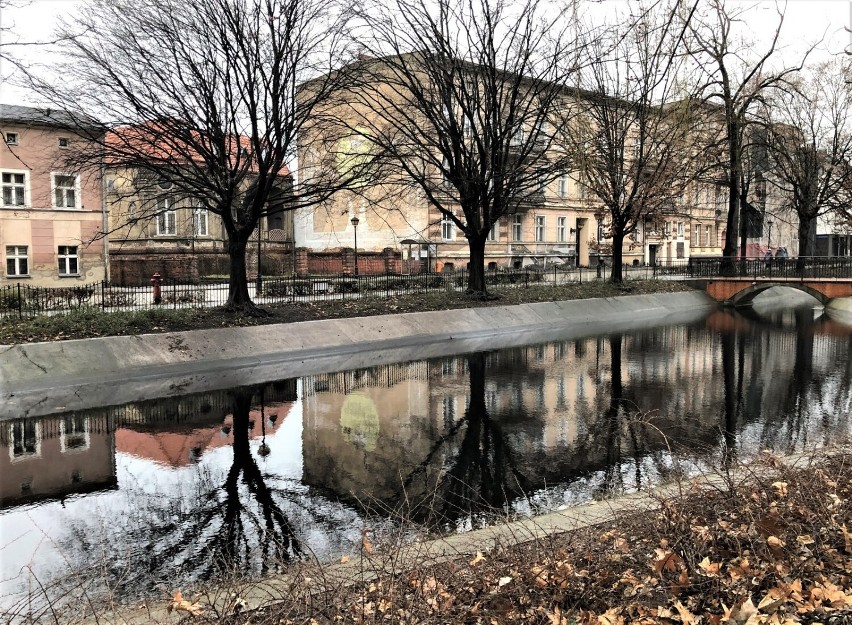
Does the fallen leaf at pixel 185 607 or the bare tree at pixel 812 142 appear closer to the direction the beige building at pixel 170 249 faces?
the fallen leaf

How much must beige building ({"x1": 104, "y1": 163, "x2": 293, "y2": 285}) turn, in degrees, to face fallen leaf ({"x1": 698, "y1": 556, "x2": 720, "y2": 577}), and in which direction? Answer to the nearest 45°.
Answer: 0° — it already faces it

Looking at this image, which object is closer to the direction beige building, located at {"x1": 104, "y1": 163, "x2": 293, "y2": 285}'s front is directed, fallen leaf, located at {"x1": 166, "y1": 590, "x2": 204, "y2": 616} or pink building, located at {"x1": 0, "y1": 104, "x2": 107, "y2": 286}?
the fallen leaf

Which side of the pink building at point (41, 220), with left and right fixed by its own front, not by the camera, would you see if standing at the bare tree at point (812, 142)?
left

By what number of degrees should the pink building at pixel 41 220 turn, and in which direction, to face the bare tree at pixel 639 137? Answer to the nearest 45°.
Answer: approximately 45° to its left

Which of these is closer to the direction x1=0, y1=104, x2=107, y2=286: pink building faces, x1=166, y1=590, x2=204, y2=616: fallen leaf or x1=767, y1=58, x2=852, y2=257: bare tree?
the fallen leaf

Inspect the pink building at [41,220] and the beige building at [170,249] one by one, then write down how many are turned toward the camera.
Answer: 2

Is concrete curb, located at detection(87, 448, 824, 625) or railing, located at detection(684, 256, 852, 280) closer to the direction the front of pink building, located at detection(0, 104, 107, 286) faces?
the concrete curb

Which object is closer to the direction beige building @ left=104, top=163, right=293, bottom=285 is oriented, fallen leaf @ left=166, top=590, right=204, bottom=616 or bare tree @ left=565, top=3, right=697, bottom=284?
the fallen leaf

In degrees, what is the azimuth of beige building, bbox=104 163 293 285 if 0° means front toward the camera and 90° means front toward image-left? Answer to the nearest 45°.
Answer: approximately 0°

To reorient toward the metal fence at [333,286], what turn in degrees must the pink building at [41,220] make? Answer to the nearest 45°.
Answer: approximately 45° to its left

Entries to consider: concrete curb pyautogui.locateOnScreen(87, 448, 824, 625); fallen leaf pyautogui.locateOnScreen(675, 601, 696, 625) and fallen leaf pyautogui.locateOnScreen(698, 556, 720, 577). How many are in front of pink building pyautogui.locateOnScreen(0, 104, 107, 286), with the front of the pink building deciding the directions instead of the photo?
3

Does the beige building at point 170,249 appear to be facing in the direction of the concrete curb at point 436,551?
yes
